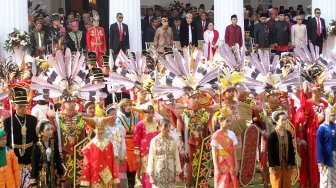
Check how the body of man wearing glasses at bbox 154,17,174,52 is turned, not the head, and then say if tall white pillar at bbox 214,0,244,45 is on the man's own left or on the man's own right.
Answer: on the man's own left

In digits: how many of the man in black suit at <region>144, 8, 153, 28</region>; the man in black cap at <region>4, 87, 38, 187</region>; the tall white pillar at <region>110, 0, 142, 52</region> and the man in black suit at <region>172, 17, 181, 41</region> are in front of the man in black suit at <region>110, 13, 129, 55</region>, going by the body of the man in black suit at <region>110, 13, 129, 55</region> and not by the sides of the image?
1

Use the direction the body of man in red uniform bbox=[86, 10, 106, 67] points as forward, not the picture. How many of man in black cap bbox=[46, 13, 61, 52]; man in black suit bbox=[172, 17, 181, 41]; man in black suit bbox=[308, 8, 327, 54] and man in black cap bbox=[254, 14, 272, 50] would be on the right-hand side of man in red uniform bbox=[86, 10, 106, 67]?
1

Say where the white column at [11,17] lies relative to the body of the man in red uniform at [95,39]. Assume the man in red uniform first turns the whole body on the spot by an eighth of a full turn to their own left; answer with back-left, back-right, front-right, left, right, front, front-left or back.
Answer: back-right

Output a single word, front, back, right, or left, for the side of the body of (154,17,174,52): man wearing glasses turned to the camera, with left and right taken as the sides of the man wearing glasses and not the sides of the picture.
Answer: front

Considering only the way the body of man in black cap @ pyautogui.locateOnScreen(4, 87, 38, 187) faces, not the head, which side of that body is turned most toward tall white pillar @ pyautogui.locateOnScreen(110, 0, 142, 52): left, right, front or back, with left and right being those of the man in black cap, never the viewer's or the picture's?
back

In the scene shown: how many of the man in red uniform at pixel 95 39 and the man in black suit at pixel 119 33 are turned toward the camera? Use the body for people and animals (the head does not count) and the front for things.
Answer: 2

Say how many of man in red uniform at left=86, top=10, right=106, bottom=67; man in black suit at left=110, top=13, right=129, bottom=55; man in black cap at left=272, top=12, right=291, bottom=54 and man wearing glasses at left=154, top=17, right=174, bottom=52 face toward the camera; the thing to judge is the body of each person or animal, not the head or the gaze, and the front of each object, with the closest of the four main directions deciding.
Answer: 4

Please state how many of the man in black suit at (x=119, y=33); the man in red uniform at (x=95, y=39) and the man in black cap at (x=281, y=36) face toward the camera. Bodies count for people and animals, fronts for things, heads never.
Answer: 3

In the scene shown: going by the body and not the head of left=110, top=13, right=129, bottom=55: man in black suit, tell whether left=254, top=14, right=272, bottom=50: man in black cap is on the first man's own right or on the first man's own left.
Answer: on the first man's own left

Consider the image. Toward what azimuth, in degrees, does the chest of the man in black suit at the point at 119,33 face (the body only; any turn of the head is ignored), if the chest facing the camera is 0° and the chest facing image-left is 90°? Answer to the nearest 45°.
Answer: approximately 0°

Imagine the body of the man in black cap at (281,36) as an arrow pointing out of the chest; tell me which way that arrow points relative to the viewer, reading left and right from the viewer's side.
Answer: facing the viewer

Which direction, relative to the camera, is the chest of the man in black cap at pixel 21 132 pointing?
toward the camera

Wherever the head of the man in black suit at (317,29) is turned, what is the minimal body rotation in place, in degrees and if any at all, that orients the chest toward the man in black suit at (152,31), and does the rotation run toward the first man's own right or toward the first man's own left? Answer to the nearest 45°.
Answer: approximately 90° to the first man's own right

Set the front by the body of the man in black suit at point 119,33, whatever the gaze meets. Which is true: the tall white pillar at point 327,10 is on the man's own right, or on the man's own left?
on the man's own left

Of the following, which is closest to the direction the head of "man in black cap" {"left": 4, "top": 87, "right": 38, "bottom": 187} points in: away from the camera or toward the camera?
toward the camera

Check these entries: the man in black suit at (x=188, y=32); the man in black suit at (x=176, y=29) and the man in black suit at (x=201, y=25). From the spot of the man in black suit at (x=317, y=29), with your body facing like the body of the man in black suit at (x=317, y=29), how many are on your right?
3

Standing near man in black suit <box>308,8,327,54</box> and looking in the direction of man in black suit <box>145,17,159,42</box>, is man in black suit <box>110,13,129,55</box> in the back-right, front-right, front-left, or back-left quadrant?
front-left
